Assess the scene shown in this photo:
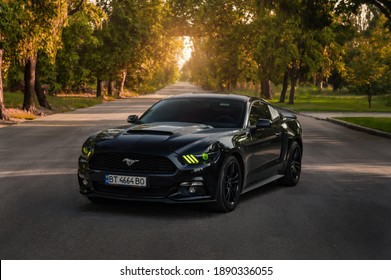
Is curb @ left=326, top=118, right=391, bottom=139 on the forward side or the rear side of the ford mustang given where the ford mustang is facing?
on the rear side

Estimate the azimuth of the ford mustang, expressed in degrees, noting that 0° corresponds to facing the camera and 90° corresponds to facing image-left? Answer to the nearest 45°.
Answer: approximately 45°
